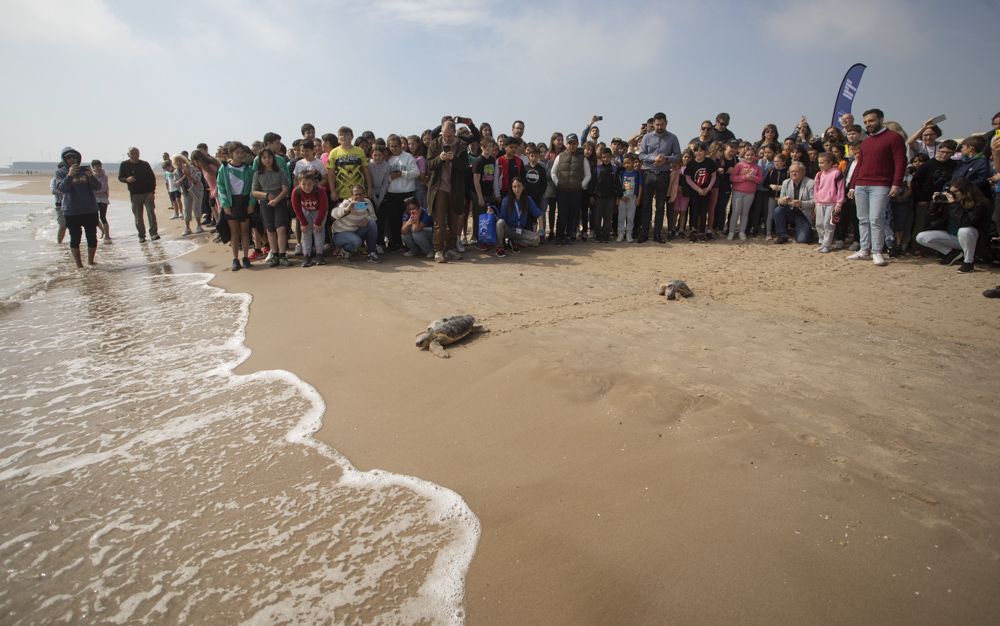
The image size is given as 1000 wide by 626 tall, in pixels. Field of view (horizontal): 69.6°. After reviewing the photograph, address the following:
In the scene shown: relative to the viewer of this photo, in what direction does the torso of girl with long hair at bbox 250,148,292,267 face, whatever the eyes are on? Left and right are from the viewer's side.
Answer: facing the viewer

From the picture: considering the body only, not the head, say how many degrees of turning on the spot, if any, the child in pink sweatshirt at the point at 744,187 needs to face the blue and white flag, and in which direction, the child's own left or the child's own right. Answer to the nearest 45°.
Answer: approximately 135° to the child's own left

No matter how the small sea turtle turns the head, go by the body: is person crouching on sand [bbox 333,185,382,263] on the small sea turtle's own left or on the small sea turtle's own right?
on the small sea turtle's own right

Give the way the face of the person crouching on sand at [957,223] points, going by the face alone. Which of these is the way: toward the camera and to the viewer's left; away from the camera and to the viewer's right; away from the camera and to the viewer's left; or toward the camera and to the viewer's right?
toward the camera and to the viewer's left

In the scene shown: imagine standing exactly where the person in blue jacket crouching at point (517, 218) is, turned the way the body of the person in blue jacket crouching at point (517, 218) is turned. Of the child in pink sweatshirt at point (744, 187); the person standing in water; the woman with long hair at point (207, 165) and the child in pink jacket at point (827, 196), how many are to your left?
2

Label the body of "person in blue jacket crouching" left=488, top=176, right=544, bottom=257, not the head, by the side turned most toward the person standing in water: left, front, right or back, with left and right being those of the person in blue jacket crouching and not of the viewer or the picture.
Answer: right

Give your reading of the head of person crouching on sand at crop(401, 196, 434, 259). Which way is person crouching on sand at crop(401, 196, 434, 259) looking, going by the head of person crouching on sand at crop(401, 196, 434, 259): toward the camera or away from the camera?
toward the camera

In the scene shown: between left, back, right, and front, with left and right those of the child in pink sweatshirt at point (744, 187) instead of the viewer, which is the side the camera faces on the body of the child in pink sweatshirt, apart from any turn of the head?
front

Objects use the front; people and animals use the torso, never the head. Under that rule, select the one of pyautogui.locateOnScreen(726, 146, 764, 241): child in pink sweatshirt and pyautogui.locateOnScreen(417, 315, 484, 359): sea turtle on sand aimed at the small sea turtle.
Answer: the child in pink sweatshirt

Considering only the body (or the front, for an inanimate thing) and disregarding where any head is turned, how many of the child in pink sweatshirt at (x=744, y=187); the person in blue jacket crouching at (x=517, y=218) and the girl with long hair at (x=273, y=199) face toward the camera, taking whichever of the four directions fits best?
3

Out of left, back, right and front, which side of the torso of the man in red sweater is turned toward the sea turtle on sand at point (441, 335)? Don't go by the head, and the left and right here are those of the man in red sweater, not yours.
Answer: front

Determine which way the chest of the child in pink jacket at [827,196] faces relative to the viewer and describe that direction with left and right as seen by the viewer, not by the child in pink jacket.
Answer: facing the viewer and to the left of the viewer

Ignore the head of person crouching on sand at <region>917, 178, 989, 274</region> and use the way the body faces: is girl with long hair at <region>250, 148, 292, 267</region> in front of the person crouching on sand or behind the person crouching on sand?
in front

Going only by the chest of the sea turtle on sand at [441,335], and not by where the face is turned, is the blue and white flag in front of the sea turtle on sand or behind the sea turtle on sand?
behind

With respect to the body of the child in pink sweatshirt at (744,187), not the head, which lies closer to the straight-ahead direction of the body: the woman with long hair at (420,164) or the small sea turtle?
the small sea turtle

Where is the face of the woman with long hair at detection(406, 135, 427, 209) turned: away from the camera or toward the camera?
toward the camera

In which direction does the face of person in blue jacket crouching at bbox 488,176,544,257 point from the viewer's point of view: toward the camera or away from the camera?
toward the camera
